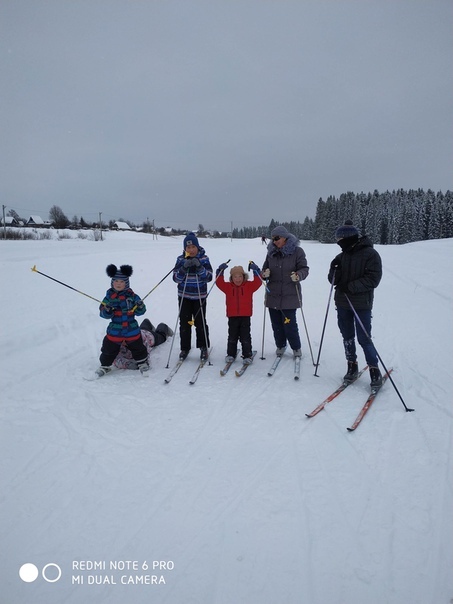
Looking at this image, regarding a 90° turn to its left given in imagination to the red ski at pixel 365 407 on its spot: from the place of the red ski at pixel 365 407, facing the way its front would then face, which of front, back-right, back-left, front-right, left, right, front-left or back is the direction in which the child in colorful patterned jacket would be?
back-right

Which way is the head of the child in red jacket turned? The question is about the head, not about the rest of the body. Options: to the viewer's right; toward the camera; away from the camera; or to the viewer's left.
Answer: toward the camera

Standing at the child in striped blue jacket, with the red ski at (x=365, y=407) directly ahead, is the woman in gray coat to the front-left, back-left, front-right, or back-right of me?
front-left

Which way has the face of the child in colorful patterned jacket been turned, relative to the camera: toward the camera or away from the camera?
toward the camera

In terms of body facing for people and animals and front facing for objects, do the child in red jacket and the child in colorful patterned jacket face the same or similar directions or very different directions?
same or similar directions

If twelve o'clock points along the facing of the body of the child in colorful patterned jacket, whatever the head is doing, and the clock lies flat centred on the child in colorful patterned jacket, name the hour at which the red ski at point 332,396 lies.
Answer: The red ski is roughly at 10 o'clock from the child in colorful patterned jacket.

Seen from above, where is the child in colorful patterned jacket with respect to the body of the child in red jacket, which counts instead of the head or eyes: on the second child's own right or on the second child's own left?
on the second child's own right

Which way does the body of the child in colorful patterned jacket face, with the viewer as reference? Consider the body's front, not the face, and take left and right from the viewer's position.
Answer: facing the viewer

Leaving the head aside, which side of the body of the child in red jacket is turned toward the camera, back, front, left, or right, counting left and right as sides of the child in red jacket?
front

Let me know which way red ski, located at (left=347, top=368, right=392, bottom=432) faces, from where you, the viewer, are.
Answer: facing the viewer and to the left of the viewer

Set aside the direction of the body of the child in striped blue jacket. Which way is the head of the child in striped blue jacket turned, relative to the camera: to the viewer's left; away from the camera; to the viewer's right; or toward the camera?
toward the camera

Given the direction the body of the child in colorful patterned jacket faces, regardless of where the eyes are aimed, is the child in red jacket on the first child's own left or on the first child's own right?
on the first child's own left

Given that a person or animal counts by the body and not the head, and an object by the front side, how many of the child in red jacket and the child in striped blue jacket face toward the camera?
2

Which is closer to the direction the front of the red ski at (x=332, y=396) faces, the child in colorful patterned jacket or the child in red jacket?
the child in colorful patterned jacket
